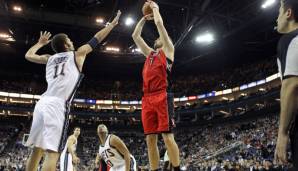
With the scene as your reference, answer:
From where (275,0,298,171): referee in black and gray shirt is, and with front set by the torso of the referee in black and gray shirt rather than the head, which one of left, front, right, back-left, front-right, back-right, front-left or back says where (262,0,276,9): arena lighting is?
right

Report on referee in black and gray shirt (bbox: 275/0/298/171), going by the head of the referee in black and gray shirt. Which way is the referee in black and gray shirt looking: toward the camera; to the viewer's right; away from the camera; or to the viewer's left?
to the viewer's left

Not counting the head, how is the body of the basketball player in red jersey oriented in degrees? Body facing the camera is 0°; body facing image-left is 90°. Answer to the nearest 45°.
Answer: approximately 45°

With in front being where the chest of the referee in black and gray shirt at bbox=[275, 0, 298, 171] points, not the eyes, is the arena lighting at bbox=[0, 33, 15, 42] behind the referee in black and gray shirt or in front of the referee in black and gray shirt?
in front

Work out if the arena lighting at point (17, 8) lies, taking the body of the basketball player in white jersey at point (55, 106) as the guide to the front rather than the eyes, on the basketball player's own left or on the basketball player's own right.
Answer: on the basketball player's own left

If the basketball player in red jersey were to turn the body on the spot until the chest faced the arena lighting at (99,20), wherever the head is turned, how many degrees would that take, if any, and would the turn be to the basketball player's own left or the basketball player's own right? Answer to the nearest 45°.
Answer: approximately 135° to the basketball player's own right

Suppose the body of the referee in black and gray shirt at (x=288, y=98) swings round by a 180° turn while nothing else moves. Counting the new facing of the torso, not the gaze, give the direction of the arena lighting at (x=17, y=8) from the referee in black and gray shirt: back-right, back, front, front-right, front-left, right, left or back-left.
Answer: back-left

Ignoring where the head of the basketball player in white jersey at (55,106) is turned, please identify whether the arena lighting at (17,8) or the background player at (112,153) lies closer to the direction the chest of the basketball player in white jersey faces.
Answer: the background player

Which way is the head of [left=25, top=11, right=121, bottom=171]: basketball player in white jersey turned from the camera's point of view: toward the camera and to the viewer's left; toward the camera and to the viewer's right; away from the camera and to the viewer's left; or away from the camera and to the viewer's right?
away from the camera and to the viewer's right

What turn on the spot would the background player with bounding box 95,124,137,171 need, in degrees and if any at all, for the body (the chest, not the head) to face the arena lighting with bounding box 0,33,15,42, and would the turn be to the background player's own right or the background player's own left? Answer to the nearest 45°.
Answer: approximately 135° to the background player's own right

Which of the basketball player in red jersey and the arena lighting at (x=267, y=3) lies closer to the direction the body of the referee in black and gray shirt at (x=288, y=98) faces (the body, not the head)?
the basketball player in red jersey

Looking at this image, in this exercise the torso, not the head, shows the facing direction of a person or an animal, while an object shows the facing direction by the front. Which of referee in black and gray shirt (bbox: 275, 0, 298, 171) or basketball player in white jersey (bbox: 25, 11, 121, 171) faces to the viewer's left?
the referee in black and gray shirt

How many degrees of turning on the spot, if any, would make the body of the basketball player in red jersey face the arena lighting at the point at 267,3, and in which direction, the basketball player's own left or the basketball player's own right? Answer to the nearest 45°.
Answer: approximately 180°

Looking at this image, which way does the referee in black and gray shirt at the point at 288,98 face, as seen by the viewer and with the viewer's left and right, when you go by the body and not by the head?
facing to the left of the viewer
